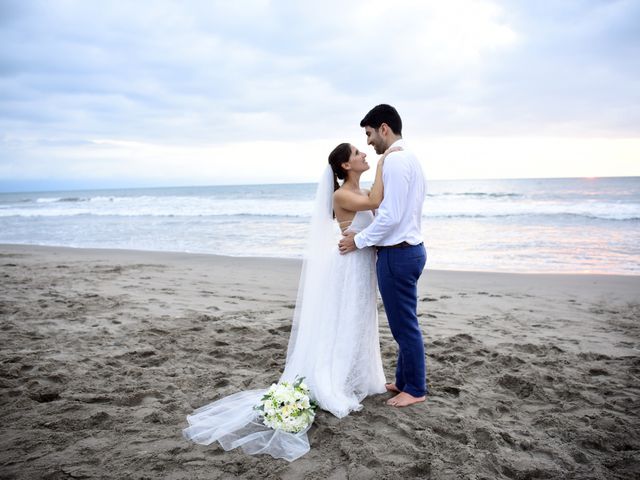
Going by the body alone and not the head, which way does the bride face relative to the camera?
to the viewer's right

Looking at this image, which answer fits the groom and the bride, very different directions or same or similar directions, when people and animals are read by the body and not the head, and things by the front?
very different directions

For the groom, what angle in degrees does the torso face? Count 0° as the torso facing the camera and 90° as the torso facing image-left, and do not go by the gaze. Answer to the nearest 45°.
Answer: approximately 90°

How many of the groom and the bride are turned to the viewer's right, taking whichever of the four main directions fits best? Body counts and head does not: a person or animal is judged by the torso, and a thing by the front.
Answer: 1

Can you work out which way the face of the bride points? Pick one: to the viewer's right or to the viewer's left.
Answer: to the viewer's right
